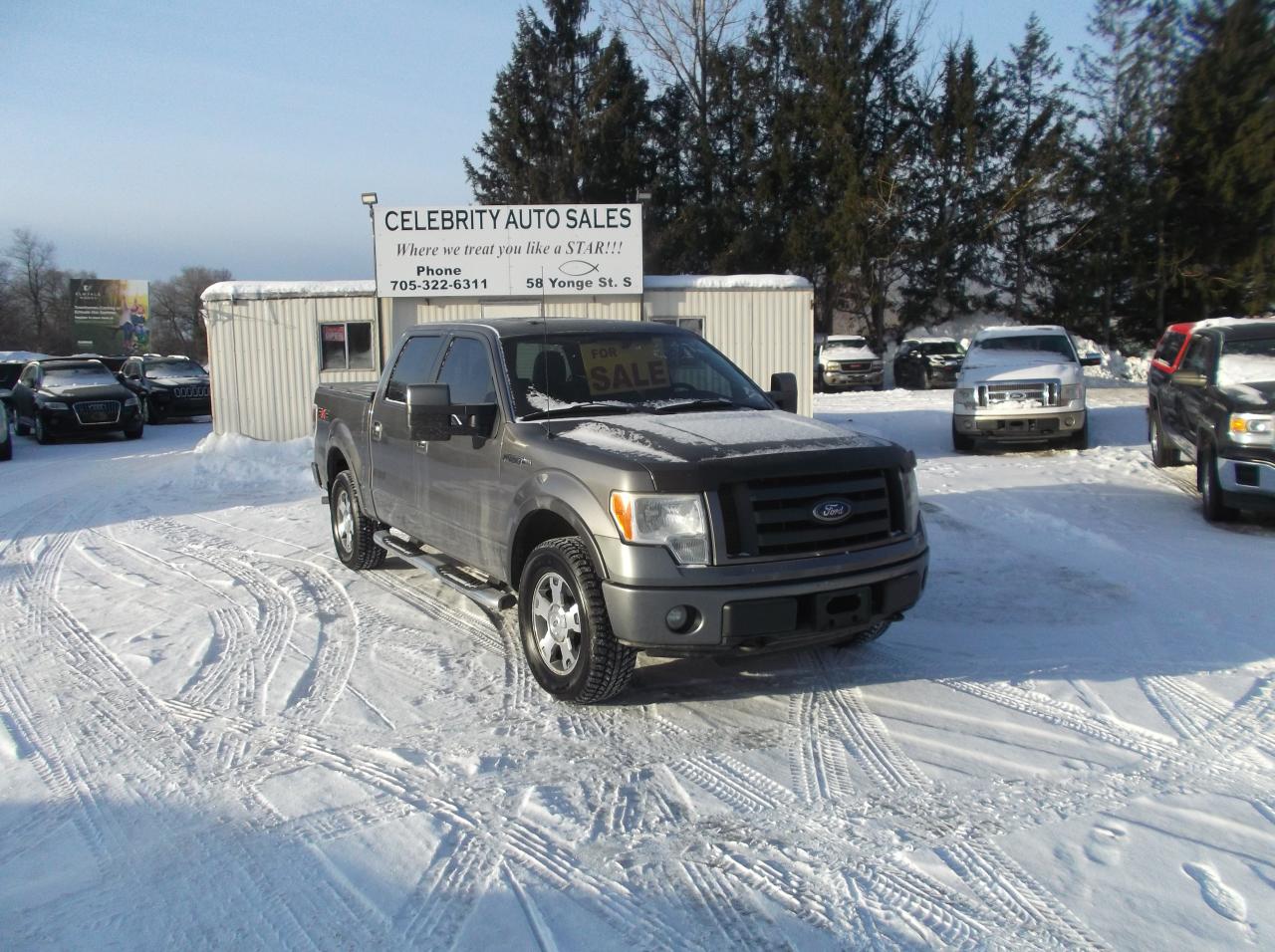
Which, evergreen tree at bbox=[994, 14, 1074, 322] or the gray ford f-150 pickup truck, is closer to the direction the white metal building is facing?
the gray ford f-150 pickup truck

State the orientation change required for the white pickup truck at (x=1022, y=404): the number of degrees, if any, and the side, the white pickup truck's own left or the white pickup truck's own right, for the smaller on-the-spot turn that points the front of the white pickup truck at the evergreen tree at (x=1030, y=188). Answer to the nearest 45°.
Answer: approximately 180°

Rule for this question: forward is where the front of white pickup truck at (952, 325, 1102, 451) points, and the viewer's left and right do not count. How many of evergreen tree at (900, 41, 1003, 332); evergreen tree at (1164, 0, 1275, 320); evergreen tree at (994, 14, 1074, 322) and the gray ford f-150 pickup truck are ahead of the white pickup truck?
1

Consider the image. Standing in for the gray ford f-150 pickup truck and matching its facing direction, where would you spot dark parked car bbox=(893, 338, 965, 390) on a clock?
The dark parked car is roughly at 8 o'clock from the gray ford f-150 pickup truck.

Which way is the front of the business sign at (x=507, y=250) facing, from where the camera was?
facing the viewer

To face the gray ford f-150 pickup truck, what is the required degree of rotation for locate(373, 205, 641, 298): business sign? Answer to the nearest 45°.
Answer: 0° — it already faces it

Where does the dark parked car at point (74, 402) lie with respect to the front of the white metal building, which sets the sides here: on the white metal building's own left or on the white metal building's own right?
on the white metal building's own right

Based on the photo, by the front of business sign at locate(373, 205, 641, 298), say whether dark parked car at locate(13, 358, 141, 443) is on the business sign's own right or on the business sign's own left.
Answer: on the business sign's own right

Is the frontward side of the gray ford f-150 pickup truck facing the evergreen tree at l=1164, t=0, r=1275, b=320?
no

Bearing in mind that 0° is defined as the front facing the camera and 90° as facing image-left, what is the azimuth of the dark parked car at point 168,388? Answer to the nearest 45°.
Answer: approximately 315°

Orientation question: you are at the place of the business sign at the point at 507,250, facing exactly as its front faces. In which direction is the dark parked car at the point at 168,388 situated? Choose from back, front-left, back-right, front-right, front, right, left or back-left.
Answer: back-right

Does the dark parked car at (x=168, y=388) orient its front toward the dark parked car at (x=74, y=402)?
no

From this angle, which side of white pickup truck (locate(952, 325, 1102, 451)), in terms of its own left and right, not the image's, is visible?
front

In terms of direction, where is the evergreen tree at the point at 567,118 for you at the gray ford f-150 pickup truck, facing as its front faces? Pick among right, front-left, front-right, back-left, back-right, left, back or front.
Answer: back-left

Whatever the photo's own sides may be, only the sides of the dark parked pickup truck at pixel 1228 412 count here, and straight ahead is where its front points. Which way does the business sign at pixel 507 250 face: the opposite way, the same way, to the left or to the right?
the same way

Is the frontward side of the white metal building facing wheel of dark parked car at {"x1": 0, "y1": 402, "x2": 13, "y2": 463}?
no

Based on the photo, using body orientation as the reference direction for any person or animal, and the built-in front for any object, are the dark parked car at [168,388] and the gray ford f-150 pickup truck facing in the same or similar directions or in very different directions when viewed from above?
same or similar directions

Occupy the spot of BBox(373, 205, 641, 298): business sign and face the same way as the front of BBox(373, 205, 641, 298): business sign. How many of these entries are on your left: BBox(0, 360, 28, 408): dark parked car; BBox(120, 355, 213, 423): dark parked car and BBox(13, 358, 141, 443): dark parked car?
0

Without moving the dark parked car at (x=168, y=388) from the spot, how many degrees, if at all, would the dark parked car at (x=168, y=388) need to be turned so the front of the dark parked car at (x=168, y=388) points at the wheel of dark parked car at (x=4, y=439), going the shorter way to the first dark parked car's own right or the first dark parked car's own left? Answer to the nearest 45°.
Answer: approximately 45° to the first dark parked car's own right

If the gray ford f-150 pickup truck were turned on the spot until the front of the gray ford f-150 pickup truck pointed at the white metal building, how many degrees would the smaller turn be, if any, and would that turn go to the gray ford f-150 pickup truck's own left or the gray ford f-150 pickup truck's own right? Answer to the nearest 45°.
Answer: approximately 135° to the gray ford f-150 pickup truck's own left

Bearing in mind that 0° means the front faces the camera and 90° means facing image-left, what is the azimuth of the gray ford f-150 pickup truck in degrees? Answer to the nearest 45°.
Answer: approximately 315°
